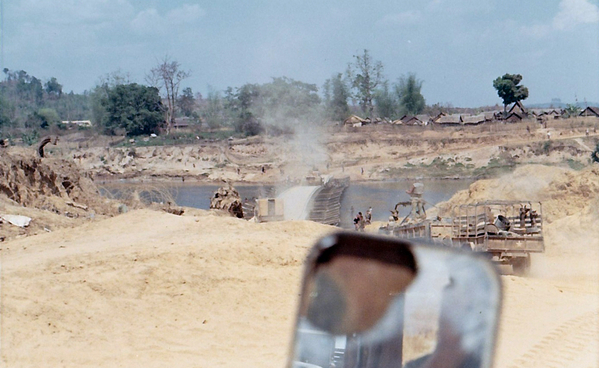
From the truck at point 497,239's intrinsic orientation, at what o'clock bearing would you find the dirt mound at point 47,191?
The dirt mound is roughly at 11 o'clock from the truck.

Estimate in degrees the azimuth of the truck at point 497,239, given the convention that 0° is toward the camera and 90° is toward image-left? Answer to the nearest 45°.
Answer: approximately 135°
